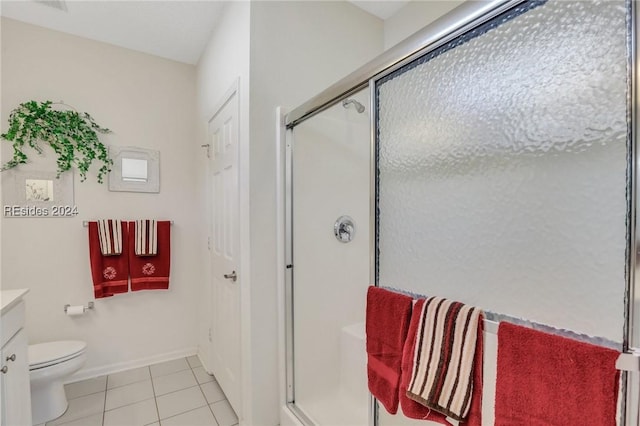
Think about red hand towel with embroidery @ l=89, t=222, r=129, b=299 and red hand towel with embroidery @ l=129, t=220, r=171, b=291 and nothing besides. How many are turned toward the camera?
2

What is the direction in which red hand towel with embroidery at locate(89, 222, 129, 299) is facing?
toward the camera

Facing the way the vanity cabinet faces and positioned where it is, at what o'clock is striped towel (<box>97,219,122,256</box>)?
The striped towel is roughly at 10 o'clock from the vanity cabinet.

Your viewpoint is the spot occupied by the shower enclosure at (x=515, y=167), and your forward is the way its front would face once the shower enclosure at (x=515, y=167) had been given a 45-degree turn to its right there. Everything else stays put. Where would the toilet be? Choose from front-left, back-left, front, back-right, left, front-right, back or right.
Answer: front

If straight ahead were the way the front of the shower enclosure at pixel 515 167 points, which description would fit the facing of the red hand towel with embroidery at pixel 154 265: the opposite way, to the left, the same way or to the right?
to the left

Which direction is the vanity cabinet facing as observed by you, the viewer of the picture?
facing to the right of the viewer

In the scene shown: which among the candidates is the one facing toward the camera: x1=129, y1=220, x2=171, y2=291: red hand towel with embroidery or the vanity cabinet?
the red hand towel with embroidery

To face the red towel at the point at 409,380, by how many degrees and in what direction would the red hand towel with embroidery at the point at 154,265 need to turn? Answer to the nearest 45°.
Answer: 0° — it already faces it

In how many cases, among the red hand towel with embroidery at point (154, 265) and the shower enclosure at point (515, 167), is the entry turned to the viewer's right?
0

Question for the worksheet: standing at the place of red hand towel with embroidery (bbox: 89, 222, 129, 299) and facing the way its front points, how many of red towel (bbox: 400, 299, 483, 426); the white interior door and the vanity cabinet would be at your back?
0

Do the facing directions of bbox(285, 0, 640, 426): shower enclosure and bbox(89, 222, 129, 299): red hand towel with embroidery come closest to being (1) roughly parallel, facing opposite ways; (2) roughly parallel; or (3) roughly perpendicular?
roughly perpendicular

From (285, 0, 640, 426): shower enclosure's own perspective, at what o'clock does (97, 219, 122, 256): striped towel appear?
The striped towel is roughly at 2 o'clock from the shower enclosure.

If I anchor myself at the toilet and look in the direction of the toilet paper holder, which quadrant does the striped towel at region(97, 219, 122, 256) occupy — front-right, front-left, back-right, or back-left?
front-right

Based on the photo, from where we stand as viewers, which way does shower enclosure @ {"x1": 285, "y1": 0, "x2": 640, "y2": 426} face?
facing the viewer and to the left of the viewer

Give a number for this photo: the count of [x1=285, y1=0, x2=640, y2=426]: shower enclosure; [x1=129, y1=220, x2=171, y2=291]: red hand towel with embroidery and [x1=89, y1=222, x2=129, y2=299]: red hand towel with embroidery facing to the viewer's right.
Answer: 0

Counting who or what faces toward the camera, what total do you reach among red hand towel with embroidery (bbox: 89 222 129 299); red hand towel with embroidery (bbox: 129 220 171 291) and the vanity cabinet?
2

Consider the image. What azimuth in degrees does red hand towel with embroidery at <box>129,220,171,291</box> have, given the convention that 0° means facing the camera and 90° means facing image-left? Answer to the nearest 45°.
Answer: approximately 0°
